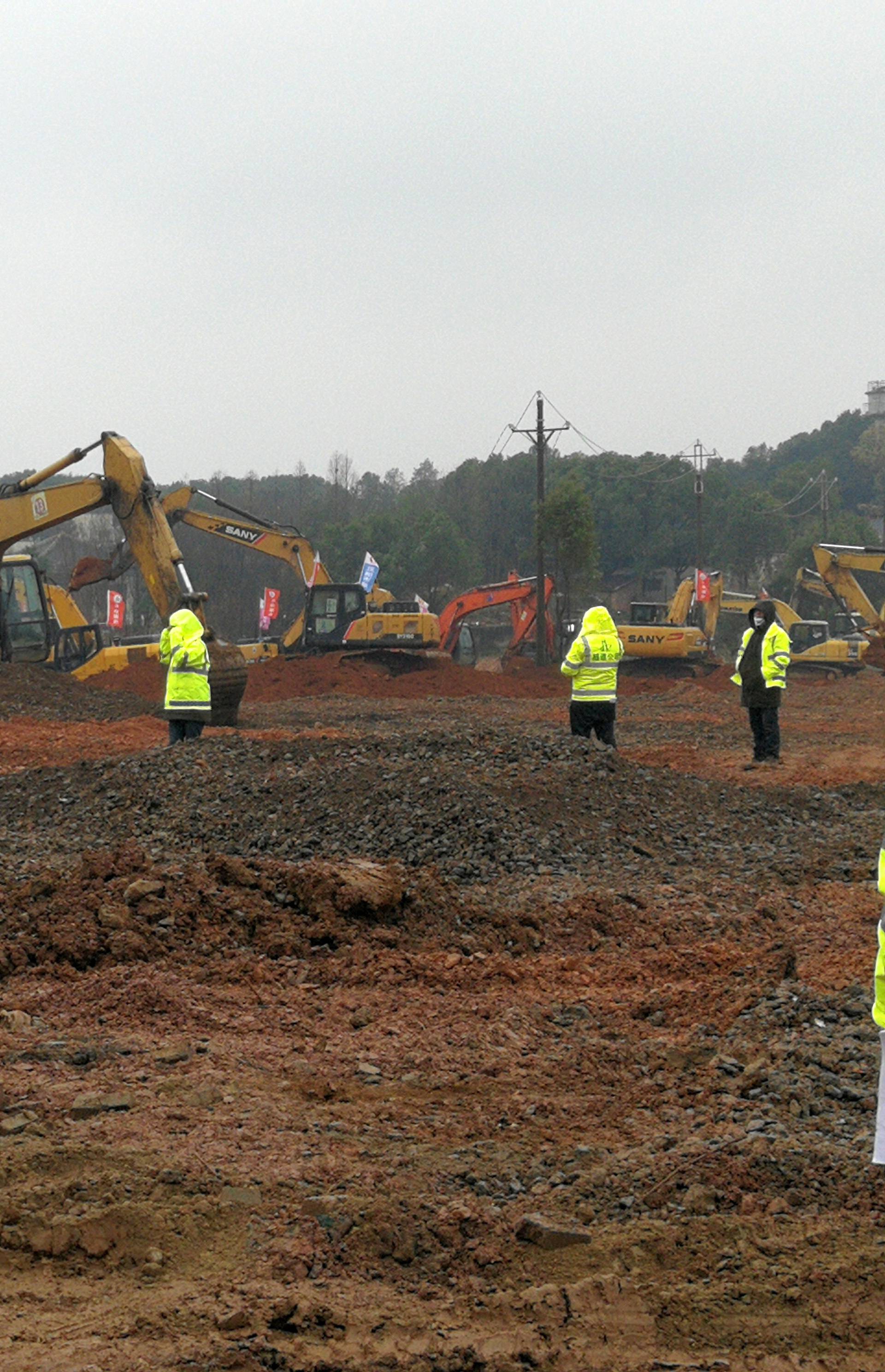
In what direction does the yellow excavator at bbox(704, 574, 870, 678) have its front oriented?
to the viewer's left

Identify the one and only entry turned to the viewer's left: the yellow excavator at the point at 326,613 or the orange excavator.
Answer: the yellow excavator

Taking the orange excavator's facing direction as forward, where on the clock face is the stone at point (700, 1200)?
The stone is roughly at 3 o'clock from the orange excavator.

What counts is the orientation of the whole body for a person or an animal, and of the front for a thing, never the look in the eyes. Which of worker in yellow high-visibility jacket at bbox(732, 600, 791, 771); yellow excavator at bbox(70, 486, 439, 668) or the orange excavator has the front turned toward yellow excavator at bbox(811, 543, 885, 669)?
the orange excavator

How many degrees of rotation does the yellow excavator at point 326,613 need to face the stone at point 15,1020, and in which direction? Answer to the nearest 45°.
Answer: approximately 90° to its left

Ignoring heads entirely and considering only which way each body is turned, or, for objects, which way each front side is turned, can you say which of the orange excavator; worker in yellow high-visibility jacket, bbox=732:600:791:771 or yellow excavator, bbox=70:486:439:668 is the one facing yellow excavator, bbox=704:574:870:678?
the orange excavator

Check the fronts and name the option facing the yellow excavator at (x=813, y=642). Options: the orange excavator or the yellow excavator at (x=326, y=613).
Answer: the orange excavator

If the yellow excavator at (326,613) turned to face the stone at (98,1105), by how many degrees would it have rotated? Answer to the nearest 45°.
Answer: approximately 90° to its left

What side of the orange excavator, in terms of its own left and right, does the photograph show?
right

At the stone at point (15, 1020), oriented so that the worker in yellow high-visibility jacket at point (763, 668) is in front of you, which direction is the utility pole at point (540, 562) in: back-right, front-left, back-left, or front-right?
front-left

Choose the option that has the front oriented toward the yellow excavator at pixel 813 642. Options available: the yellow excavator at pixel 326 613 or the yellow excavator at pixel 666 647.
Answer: the yellow excavator at pixel 666 647

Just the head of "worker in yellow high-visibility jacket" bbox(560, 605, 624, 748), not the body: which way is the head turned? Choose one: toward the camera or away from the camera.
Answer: away from the camera

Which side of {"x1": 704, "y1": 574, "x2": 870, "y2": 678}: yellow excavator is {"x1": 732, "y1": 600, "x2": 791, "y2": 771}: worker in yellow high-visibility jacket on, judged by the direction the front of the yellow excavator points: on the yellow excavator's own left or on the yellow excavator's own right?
on the yellow excavator's own left

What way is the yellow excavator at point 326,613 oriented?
to the viewer's left

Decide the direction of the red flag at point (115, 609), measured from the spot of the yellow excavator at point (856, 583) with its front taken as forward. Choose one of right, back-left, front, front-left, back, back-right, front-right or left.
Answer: front

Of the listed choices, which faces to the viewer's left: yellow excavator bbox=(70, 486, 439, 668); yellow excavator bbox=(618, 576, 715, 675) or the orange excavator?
yellow excavator bbox=(70, 486, 439, 668)

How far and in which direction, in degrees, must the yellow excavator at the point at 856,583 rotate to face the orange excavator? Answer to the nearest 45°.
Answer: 0° — it already faces it

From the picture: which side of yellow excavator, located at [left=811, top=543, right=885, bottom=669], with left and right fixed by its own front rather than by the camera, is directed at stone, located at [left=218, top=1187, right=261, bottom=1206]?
left

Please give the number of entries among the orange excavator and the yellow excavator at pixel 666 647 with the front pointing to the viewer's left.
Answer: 0

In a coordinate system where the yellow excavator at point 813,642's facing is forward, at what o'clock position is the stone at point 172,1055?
The stone is roughly at 9 o'clock from the yellow excavator.

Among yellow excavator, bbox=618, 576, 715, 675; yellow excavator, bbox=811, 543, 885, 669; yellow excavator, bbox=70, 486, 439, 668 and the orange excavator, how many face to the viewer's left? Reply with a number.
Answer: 2

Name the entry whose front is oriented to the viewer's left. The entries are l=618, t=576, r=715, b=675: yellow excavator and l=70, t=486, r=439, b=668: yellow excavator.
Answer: l=70, t=486, r=439, b=668: yellow excavator
